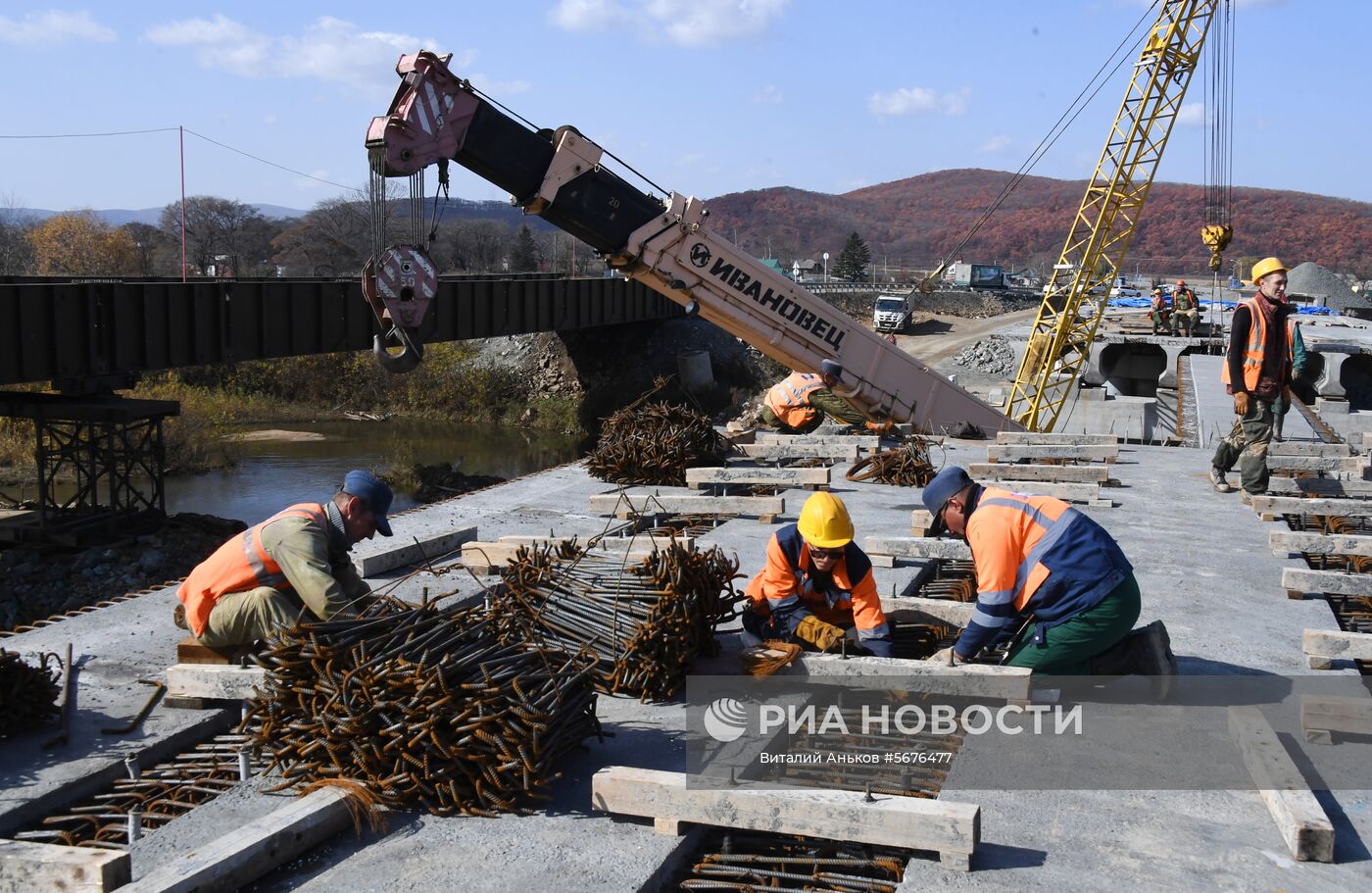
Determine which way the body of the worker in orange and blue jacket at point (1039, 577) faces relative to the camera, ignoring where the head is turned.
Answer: to the viewer's left

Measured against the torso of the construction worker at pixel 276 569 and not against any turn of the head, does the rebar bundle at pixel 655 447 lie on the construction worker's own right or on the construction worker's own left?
on the construction worker's own left

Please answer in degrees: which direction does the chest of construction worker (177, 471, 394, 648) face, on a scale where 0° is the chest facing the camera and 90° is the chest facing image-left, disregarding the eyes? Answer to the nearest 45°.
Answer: approximately 270°

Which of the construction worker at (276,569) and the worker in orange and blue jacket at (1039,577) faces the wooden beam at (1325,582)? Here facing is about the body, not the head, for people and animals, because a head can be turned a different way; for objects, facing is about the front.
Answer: the construction worker

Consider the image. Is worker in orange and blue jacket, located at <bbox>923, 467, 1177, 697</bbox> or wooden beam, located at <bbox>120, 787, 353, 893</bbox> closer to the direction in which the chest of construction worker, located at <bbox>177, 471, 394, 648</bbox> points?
the worker in orange and blue jacket

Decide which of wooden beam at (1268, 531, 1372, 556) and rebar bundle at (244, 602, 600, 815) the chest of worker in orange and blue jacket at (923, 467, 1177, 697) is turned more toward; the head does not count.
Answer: the rebar bundle

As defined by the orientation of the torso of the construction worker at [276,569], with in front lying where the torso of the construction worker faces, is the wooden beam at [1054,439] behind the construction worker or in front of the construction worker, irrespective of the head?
in front

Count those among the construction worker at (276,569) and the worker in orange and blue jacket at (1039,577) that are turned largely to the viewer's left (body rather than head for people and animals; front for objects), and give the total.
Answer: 1

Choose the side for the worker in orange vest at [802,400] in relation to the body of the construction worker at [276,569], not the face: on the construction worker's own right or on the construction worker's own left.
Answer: on the construction worker's own left

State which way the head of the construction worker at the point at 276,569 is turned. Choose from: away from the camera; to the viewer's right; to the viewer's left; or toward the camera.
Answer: to the viewer's right

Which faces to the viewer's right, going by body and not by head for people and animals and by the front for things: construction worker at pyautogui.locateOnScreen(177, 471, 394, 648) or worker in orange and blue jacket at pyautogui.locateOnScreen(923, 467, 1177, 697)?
the construction worker

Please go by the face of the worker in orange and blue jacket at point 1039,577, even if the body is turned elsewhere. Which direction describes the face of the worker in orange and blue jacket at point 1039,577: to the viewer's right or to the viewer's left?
to the viewer's left

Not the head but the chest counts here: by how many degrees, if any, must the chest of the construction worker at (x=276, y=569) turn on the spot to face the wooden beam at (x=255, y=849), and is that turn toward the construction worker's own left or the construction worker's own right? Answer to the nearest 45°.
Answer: approximately 90° to the construction worker's own right

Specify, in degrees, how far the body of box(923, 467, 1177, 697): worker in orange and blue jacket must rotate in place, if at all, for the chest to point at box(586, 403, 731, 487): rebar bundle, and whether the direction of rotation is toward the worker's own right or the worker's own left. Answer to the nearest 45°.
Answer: approximately 45° to the worker's own right
